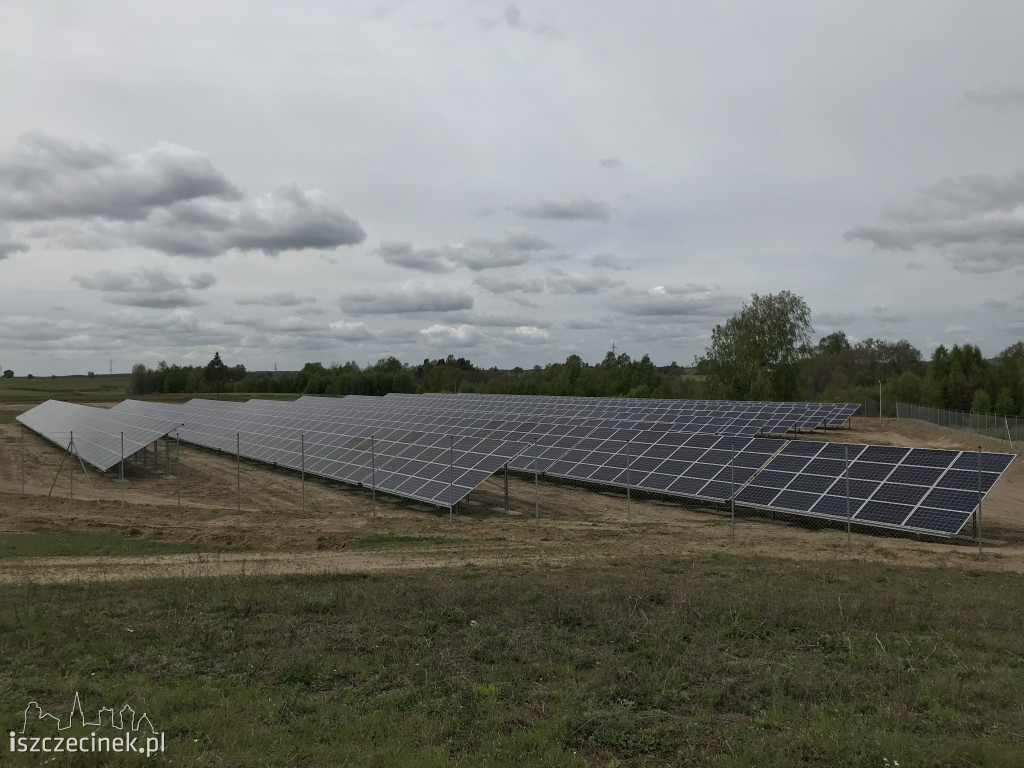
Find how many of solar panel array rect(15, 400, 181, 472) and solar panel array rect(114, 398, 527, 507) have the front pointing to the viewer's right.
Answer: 0

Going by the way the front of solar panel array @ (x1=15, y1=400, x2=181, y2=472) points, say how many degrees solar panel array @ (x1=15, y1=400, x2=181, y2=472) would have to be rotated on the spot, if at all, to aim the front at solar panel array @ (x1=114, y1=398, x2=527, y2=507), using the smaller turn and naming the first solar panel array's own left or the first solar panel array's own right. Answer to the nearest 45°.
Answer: approximately 90° to the first solar panel array's own left

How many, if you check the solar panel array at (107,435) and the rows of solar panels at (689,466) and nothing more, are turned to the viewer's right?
0

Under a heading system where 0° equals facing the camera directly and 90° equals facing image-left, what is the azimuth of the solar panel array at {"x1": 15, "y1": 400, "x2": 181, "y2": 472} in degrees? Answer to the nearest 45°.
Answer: approximately 45°

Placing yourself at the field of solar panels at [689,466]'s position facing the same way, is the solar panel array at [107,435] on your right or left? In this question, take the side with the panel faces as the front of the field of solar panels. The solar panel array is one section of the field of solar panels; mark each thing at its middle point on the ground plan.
on your right

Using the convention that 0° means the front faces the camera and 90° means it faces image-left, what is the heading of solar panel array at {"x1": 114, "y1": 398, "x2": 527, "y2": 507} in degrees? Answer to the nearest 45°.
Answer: approximately 45°

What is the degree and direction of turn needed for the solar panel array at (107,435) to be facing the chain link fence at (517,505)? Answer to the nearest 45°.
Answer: approximately 90° to its left

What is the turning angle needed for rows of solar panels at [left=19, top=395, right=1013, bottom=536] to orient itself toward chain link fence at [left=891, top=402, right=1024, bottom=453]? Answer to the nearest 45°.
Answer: approximately 180°

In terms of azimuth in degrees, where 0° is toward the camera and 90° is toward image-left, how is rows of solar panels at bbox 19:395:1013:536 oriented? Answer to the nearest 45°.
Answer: approximately 45°

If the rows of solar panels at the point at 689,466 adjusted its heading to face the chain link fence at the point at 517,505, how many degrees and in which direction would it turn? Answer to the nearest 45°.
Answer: approximately 45° to its right

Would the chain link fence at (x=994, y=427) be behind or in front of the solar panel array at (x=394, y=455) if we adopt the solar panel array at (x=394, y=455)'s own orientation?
behind

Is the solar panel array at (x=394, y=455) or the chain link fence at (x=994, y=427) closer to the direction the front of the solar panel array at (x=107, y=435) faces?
the solar panel array
